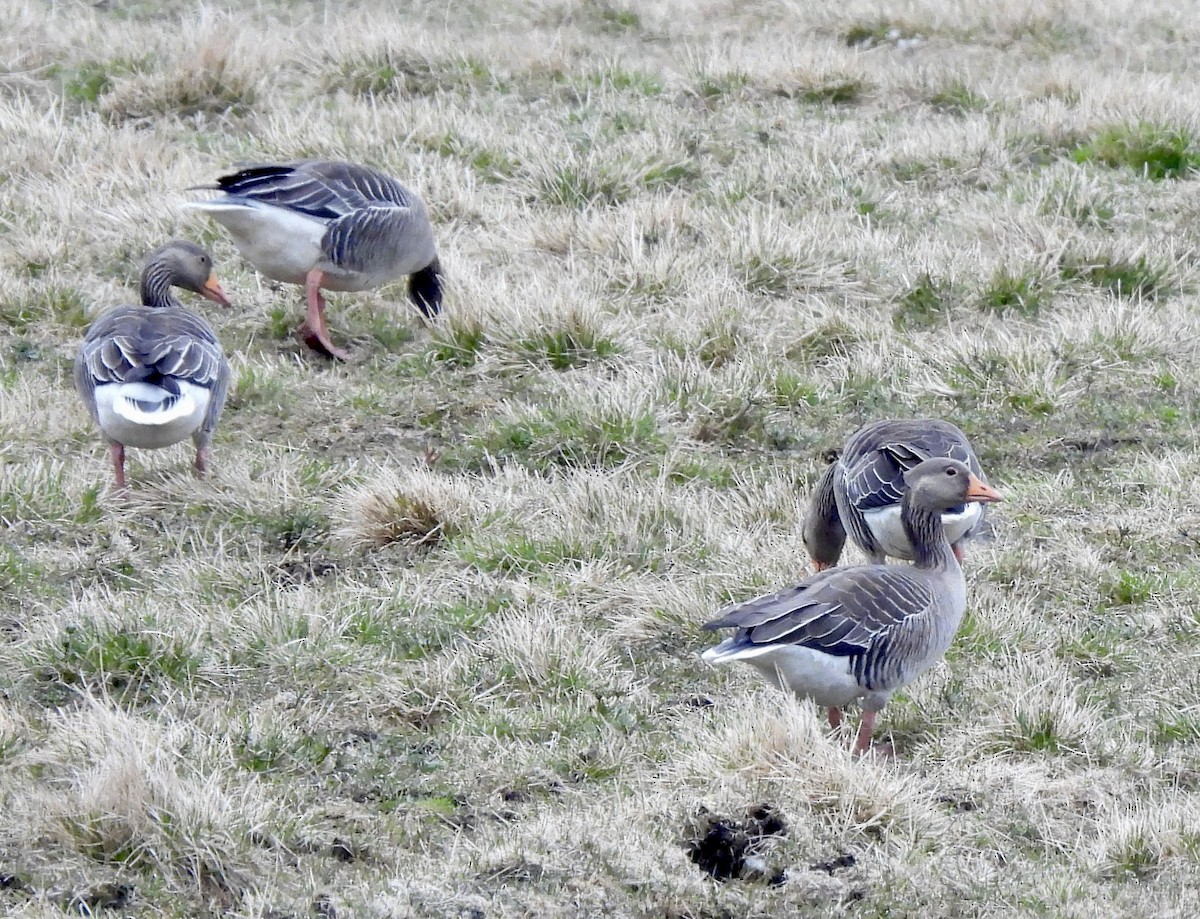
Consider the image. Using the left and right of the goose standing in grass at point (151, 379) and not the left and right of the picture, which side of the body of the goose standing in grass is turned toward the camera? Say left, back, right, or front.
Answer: back

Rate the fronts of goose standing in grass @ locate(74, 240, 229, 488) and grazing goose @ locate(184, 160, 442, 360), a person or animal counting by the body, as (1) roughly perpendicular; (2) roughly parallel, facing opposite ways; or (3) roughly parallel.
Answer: roughly perpendicular

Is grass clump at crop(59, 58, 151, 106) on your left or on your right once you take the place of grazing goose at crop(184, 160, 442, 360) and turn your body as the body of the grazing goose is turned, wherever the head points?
on your left

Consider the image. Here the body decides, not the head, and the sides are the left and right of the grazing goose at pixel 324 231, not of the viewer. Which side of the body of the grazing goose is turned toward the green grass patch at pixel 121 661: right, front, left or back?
right

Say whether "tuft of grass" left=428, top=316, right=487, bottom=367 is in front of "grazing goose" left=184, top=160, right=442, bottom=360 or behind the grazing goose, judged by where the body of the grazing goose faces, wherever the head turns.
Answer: in front

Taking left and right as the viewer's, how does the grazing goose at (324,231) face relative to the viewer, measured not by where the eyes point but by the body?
facing to the right of the viewer

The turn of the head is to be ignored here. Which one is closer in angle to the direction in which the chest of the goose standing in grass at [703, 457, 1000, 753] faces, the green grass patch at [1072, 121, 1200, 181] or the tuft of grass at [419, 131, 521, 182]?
the green grass patch

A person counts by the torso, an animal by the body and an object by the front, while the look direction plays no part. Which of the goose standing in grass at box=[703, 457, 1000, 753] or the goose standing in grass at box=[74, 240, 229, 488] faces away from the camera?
the goose standing in grass at box=[74, 240, 229, 488]

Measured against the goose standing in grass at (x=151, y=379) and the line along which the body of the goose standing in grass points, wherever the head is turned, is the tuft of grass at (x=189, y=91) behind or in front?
in front

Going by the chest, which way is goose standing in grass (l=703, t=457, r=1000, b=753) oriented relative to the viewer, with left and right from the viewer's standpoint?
facing to the right of the viewer

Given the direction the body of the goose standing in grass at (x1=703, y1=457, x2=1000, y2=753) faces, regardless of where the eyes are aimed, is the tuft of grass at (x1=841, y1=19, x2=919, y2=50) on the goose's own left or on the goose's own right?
on the goose's own left

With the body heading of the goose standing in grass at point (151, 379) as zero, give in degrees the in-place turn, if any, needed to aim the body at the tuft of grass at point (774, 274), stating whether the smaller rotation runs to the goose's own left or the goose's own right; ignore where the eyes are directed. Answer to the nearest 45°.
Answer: approximately 45° to the goose's own right

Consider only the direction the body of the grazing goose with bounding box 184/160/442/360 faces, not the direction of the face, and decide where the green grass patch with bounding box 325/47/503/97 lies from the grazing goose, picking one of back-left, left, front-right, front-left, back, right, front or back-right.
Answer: left

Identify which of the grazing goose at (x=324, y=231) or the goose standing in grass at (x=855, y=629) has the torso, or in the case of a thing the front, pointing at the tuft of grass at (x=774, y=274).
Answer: the grazing goose
